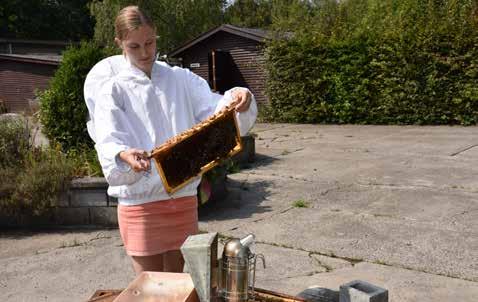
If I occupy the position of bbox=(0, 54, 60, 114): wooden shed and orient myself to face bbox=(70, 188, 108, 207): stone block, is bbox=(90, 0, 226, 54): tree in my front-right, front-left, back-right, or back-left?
back-left

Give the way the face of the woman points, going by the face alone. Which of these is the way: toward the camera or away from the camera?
toward the camera

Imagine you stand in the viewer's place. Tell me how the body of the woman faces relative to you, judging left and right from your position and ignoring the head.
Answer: facing the viewer and to the right of the viewer

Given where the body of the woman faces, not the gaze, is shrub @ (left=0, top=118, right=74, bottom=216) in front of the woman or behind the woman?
behind

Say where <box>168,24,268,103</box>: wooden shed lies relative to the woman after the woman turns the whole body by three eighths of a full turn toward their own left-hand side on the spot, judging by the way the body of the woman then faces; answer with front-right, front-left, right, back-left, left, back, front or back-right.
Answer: front

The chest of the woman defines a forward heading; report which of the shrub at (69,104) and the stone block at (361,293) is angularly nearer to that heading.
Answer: the stone block

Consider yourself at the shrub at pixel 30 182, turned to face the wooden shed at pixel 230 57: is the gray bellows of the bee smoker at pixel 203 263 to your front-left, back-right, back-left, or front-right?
back-right

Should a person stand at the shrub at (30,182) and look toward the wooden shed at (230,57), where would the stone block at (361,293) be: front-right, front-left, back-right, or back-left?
back-right

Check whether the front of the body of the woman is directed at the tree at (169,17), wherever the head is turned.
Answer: no

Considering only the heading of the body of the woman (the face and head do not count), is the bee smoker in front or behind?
in front

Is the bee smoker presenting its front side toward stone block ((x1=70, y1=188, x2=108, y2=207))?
no

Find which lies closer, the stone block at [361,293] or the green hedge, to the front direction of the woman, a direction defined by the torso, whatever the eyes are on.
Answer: the stone block

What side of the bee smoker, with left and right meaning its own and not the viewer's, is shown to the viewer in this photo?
right

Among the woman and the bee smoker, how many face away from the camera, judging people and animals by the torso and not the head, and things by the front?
0

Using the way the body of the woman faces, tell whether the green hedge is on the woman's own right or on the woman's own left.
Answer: on the woman's own left

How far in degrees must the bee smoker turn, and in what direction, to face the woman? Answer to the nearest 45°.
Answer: approximately 135° to its left
